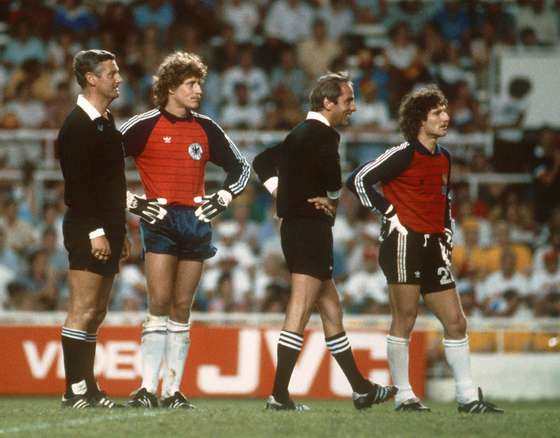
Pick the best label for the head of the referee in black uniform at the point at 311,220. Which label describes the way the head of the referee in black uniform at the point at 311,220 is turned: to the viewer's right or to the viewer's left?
to the viewer's right

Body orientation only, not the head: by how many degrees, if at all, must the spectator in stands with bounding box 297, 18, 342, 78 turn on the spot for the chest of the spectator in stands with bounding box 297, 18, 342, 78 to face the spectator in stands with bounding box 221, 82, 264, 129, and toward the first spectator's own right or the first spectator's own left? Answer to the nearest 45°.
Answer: approximately 45° to the first spectator's own right

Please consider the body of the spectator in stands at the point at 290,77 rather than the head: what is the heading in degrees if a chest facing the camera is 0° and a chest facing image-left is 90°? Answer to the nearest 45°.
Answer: approximately 0°

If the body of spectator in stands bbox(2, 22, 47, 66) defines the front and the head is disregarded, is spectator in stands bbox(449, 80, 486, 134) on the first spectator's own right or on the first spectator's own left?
on the first spectator's own left

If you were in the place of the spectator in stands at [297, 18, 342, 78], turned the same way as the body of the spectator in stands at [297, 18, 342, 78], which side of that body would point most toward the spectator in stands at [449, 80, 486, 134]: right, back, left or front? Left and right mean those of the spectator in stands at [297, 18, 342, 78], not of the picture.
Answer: left

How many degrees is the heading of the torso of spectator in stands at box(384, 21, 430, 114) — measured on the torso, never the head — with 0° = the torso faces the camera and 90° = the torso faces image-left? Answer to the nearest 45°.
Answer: approximately 0°

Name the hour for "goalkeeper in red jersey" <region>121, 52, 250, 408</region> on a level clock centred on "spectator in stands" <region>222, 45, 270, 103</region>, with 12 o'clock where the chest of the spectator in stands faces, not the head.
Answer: The goalkeeper in red jersey is roughly at 12 o'clock from the spectator in stands.
